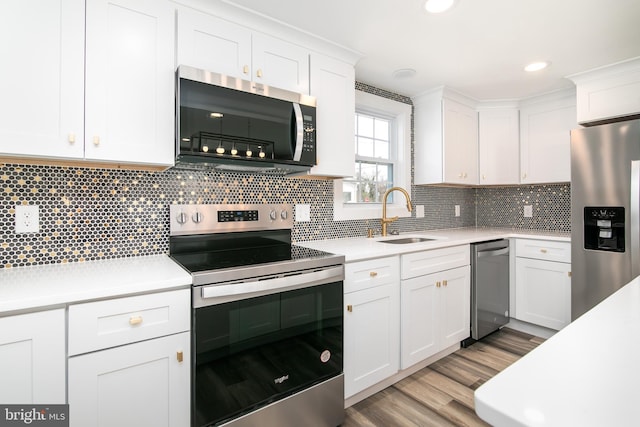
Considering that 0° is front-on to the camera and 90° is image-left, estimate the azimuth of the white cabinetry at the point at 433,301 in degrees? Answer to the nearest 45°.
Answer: approximately 315°

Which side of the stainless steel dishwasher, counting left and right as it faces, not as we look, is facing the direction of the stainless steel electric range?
right

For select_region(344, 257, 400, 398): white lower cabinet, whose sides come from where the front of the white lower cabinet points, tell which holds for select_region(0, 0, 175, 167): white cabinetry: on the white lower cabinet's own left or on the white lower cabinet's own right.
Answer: on the white lower cabinet's own right

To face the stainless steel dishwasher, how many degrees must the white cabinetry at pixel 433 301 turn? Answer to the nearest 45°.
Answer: approximately 90° to its left

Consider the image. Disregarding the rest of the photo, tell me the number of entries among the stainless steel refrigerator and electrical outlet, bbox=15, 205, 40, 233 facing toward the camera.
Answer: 2
